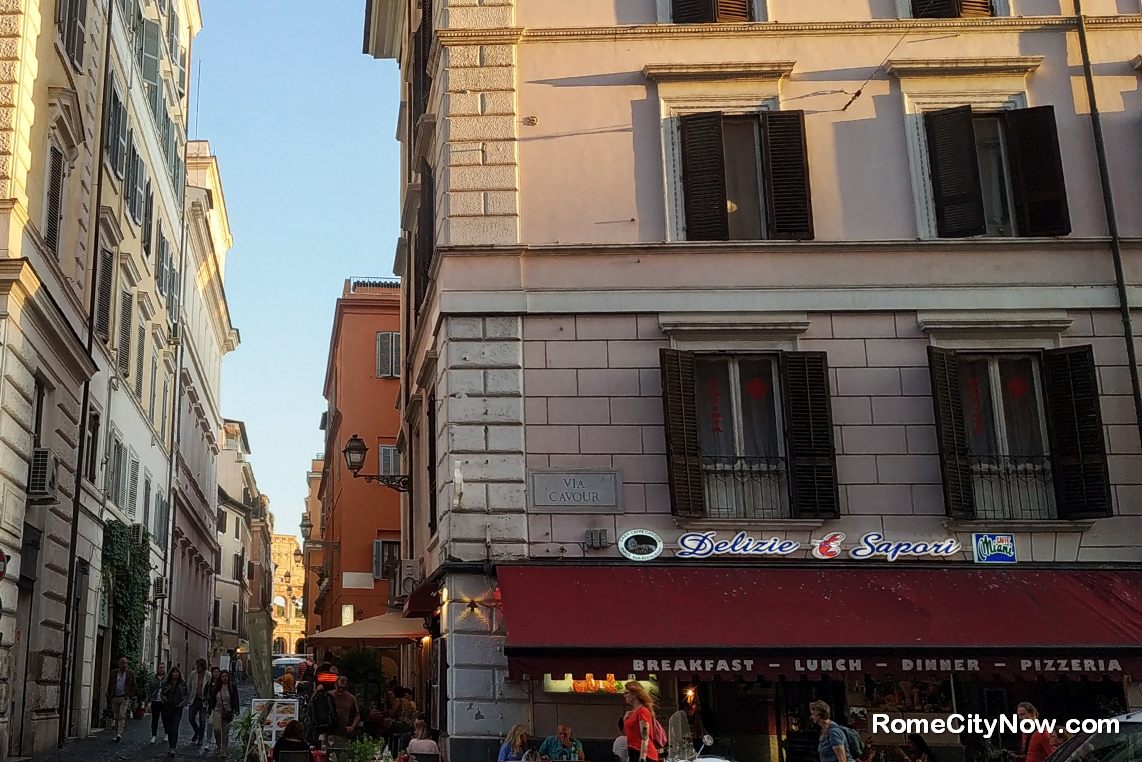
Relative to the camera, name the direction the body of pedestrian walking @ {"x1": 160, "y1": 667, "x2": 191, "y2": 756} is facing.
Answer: toward the camera

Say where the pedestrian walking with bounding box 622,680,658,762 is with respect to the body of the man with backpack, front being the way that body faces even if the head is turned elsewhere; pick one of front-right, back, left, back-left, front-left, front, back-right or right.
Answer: front

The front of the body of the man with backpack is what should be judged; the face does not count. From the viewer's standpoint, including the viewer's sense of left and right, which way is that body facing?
facing to the left of the viewer

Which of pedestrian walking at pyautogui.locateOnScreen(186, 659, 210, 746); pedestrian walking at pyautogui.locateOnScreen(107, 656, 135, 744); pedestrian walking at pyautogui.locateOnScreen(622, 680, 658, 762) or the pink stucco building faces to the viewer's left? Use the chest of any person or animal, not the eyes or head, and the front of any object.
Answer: pedestrian walking at pyautogui.locateOnScreen(622, 680, 658, 762)

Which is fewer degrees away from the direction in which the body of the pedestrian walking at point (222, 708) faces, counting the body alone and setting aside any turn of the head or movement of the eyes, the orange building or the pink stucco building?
the pink stucco building

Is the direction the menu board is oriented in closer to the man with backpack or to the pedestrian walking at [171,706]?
the man with backpack

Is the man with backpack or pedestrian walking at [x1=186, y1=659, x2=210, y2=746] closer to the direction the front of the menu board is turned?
the man with backpack

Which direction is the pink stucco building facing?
toward the camera

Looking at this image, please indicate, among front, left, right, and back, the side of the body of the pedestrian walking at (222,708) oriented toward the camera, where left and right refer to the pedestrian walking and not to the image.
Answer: front

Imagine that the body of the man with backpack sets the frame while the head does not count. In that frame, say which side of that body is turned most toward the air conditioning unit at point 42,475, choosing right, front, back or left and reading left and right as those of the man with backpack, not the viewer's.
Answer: front

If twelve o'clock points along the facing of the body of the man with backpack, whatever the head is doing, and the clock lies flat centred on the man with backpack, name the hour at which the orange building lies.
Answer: The orange building is roughly at 2 o'clock from the man with backpack.

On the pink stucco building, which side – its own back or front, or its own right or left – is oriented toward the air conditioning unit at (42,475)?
right

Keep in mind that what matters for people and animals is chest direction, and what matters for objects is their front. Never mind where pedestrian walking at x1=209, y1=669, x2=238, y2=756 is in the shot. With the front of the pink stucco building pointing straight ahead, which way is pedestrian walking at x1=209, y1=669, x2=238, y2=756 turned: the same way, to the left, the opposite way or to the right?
the same way

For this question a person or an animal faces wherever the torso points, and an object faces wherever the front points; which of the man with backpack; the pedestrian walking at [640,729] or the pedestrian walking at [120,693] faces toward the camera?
the pedestrian walking at [120,693]
